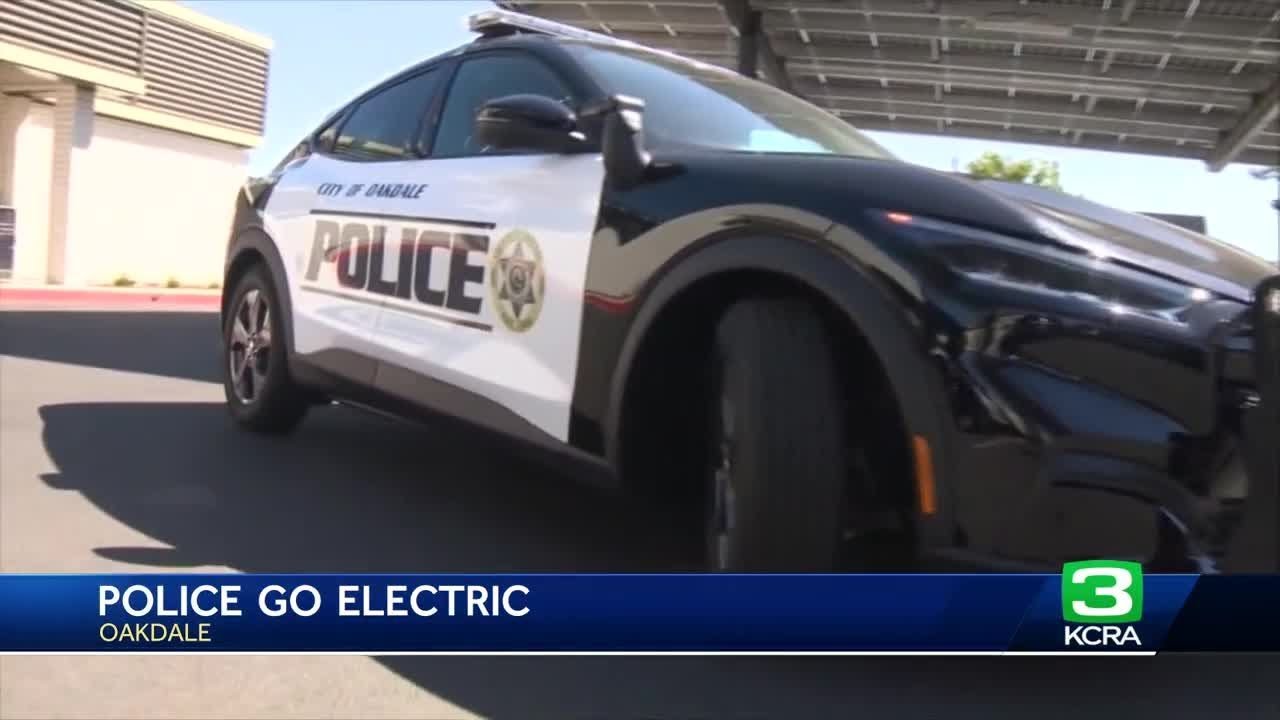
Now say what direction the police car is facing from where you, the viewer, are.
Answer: facing the viewer and to the right of the viewer
